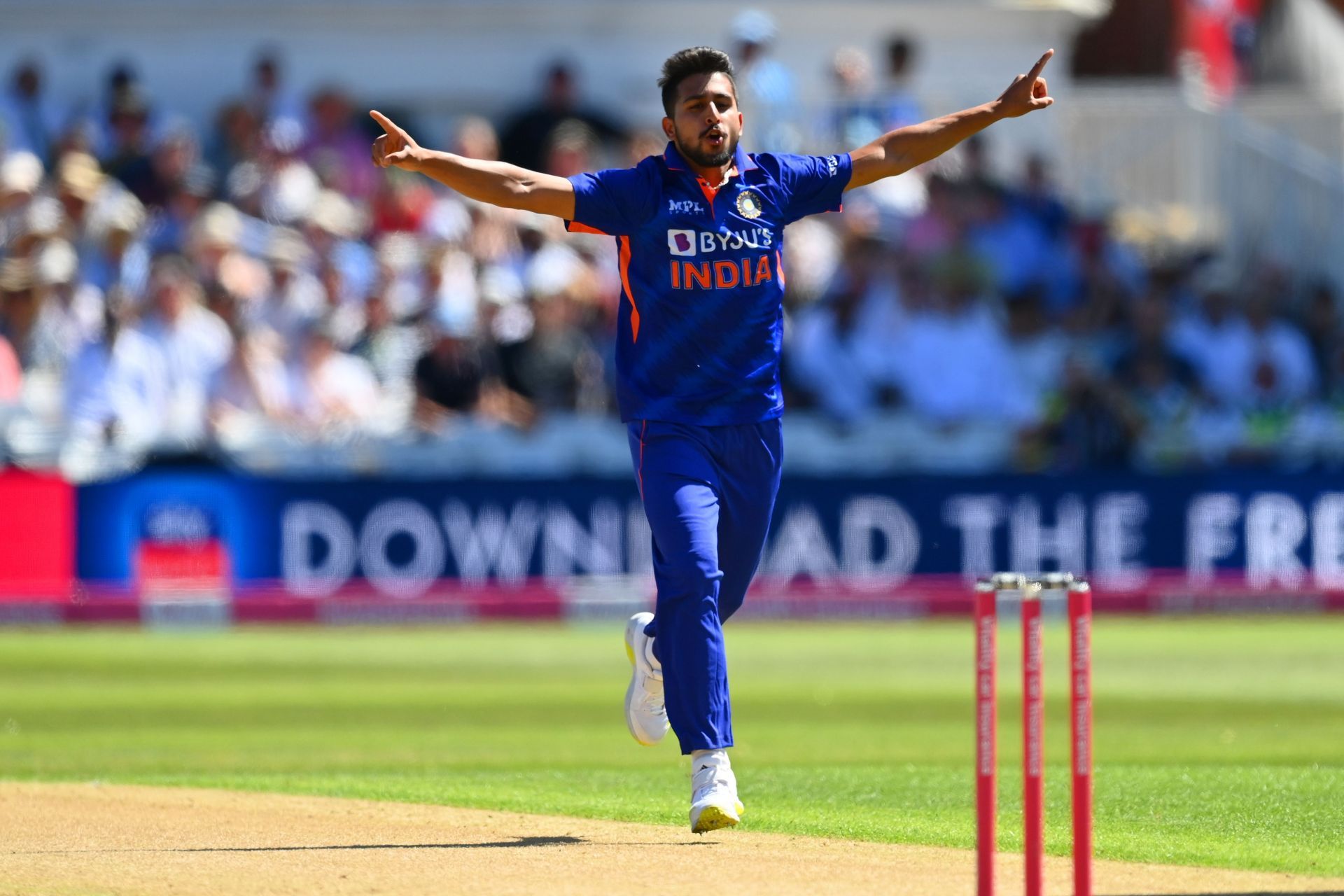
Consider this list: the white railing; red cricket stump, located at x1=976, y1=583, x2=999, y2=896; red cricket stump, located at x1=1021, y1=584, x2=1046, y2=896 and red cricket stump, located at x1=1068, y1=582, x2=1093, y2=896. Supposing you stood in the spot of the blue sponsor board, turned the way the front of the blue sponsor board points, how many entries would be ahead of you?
3

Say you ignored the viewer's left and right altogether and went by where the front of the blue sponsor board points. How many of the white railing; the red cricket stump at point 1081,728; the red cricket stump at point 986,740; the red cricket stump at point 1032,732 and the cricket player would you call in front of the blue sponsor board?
4

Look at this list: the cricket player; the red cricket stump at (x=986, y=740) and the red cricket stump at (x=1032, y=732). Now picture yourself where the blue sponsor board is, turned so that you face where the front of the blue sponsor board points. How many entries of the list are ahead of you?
3

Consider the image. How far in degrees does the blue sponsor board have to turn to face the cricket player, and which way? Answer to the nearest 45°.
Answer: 0° — it already faces them

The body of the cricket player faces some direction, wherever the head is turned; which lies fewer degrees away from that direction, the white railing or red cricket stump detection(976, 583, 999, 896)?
the red cricket stump

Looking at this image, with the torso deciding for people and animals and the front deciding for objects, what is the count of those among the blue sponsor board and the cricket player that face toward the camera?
2

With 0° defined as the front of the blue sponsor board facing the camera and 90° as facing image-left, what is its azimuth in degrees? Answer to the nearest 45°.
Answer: approximately 0°

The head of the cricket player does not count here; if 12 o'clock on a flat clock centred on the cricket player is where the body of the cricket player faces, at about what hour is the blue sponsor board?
The blue sponsor board is roughly at 6 o'clock from the cricket player.

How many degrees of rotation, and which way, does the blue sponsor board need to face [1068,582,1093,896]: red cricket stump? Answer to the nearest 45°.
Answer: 0° — it already faces it

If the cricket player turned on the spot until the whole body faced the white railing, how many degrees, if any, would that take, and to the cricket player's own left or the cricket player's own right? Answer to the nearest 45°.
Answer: approximately 180°
